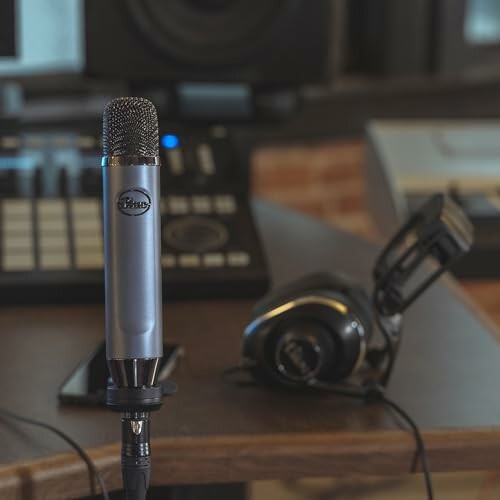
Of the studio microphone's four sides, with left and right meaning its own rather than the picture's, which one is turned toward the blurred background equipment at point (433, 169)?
back

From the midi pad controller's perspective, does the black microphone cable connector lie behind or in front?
in front

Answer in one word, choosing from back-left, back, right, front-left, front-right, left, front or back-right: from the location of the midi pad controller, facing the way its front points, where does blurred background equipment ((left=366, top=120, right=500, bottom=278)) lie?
back-left

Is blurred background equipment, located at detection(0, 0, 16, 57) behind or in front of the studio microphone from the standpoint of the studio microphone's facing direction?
behind

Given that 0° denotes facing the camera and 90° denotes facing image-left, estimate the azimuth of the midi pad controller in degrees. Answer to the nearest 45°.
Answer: approximately 0°

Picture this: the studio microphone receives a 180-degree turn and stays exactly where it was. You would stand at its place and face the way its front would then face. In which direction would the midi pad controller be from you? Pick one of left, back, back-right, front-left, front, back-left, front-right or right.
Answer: front
